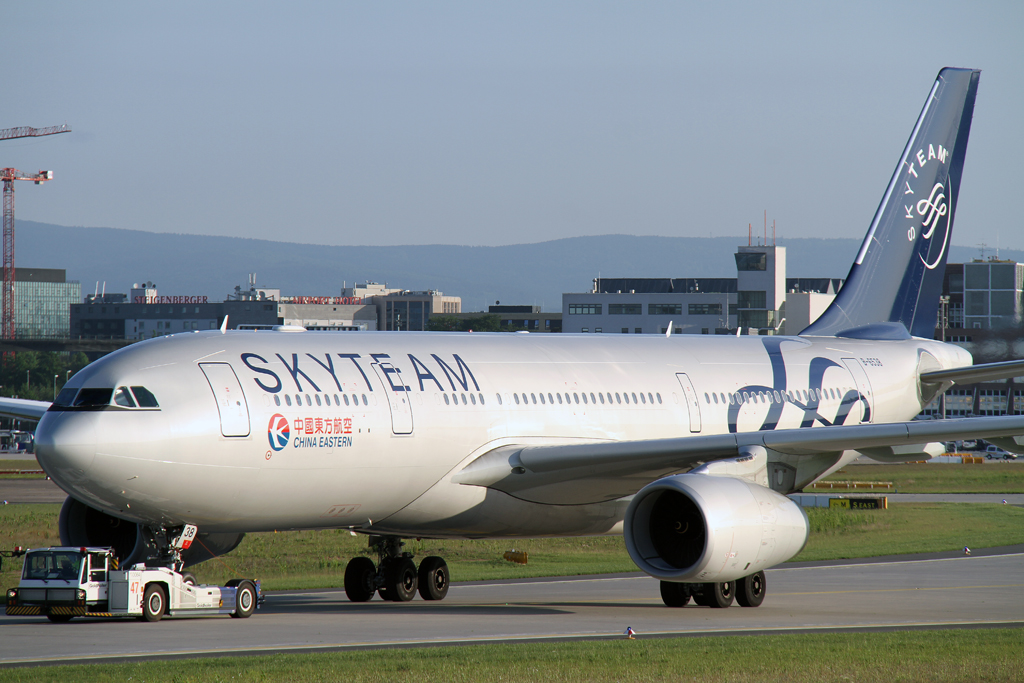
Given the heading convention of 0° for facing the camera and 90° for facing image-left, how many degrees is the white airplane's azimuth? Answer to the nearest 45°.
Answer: approximately 45°
